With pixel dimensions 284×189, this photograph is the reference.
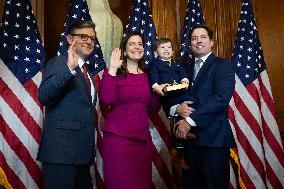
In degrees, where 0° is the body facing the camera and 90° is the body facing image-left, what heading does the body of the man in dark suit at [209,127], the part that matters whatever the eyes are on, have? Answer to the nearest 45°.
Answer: approximately 45°

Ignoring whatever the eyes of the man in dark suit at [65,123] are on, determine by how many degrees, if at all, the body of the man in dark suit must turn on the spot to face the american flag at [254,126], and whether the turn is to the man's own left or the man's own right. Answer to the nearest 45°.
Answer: approximately 90° to the man's own left

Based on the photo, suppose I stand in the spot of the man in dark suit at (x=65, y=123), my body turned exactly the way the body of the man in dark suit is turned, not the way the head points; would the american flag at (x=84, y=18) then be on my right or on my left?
on my left

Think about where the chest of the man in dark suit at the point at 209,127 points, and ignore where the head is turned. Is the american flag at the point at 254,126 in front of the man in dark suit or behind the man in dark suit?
behind

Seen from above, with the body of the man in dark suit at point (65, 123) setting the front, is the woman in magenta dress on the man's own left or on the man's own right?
on the man's own left

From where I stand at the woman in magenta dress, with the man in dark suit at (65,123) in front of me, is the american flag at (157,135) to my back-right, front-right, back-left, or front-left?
back-right

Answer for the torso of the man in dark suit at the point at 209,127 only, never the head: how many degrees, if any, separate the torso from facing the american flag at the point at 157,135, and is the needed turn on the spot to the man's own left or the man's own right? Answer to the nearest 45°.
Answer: approximately 90° to the man's own right

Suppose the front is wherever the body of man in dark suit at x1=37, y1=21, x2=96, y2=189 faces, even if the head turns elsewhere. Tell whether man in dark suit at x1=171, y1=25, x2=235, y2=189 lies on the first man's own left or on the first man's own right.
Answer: on the first man's own left

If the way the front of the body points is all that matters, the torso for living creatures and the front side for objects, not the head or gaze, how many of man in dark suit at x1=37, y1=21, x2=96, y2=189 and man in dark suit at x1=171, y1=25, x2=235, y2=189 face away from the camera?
0
